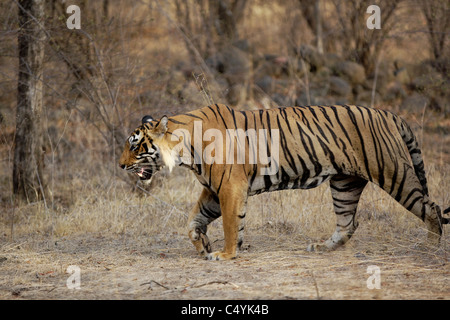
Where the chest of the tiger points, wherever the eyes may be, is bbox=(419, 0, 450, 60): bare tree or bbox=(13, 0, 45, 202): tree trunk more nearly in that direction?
the tree trunk

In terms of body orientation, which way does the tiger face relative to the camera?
to the viewer's left

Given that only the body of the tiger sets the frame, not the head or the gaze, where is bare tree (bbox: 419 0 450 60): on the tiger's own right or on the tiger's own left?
on the tiger's own right
